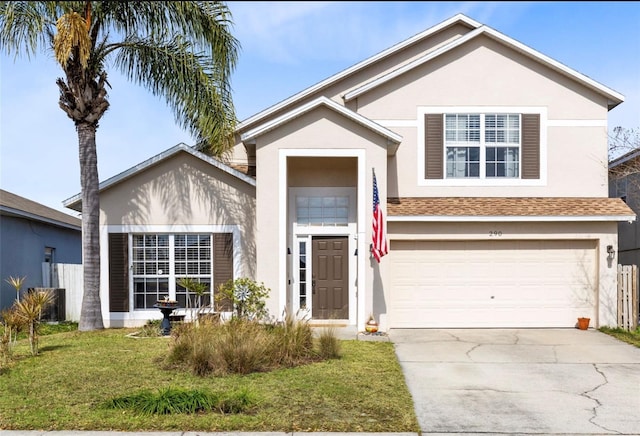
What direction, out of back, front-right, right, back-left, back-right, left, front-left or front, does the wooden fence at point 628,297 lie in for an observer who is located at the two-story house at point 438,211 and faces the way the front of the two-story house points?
left

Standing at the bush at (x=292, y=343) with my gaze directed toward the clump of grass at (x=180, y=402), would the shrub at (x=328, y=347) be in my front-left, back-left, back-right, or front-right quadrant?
back-left

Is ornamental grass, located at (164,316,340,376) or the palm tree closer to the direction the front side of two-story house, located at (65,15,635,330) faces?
the ornamental grass

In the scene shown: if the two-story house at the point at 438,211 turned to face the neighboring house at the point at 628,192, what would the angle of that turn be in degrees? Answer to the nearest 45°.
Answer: approximately 135° to its left

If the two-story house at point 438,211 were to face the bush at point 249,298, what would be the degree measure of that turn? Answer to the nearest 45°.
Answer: approximately 45° to its right

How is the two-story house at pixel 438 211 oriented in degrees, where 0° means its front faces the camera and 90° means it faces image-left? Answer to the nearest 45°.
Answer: approximately 0°
